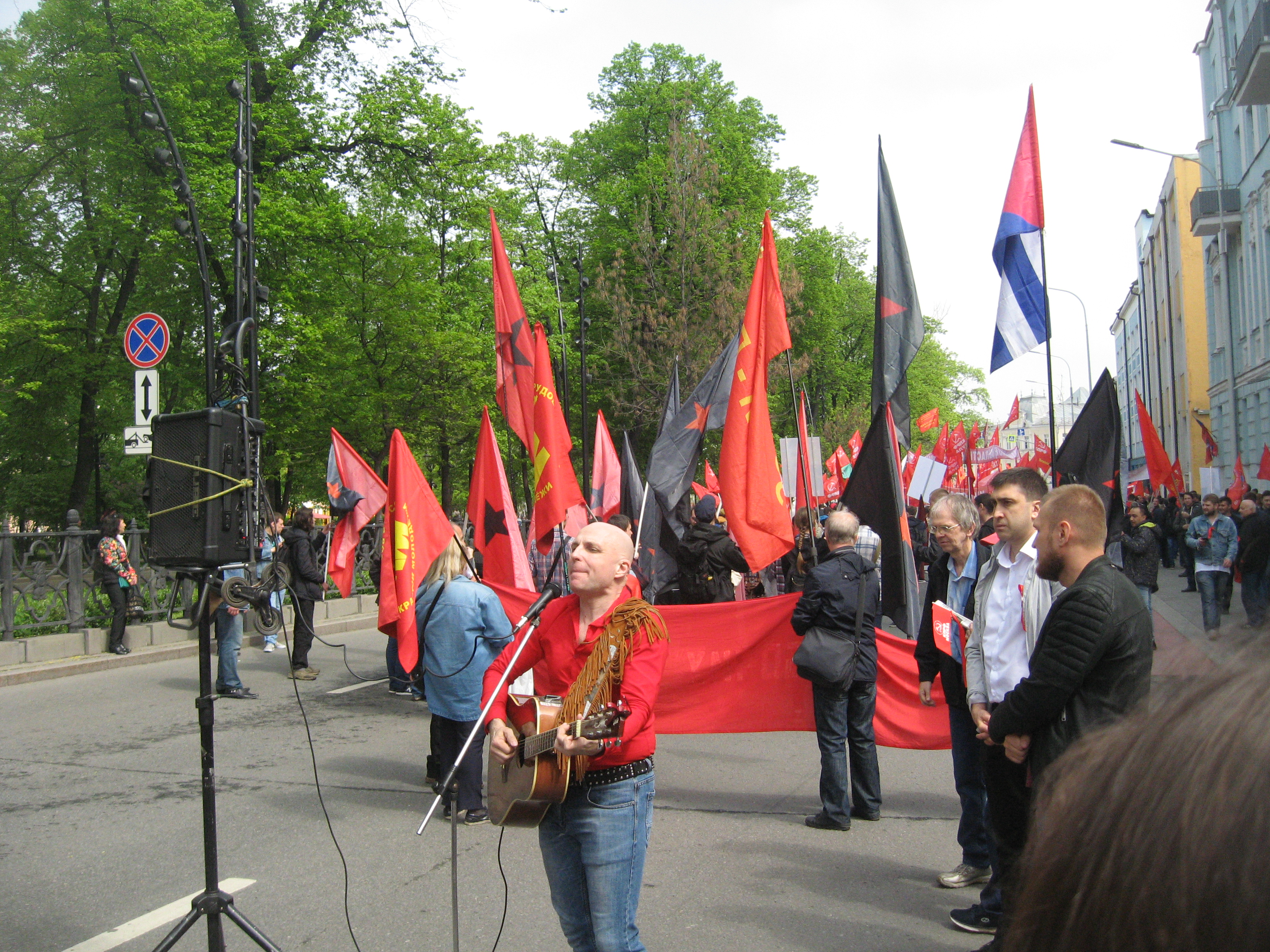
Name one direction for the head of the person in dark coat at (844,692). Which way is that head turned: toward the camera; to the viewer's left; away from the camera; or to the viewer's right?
away from the camera

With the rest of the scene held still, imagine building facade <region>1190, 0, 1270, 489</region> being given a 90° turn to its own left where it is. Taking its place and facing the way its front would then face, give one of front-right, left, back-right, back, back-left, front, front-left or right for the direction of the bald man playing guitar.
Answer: front

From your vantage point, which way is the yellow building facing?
to the viewer's left

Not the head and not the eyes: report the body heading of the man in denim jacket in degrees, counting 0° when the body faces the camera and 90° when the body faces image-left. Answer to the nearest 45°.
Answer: approximately 0°

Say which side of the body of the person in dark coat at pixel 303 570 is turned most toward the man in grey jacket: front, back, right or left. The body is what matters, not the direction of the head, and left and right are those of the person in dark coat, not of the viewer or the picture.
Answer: right

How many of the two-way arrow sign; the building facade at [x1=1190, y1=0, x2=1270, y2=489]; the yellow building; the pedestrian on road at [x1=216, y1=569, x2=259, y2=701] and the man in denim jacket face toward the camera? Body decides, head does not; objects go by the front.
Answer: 2

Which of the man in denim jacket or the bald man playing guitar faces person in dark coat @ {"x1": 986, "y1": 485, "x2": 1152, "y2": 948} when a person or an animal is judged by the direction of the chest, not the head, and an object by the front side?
the man in denim jacket

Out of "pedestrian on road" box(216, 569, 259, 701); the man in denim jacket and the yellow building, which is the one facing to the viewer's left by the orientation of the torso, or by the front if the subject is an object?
the yellow building

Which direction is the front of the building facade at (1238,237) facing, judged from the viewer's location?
facing to the left of the viewer
